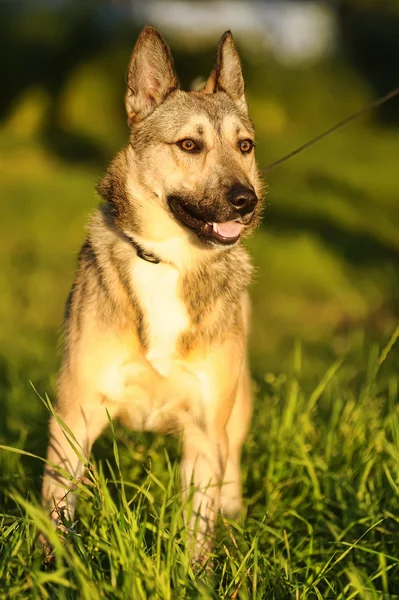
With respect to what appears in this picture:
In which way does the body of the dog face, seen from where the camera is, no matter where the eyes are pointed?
toward the camera
